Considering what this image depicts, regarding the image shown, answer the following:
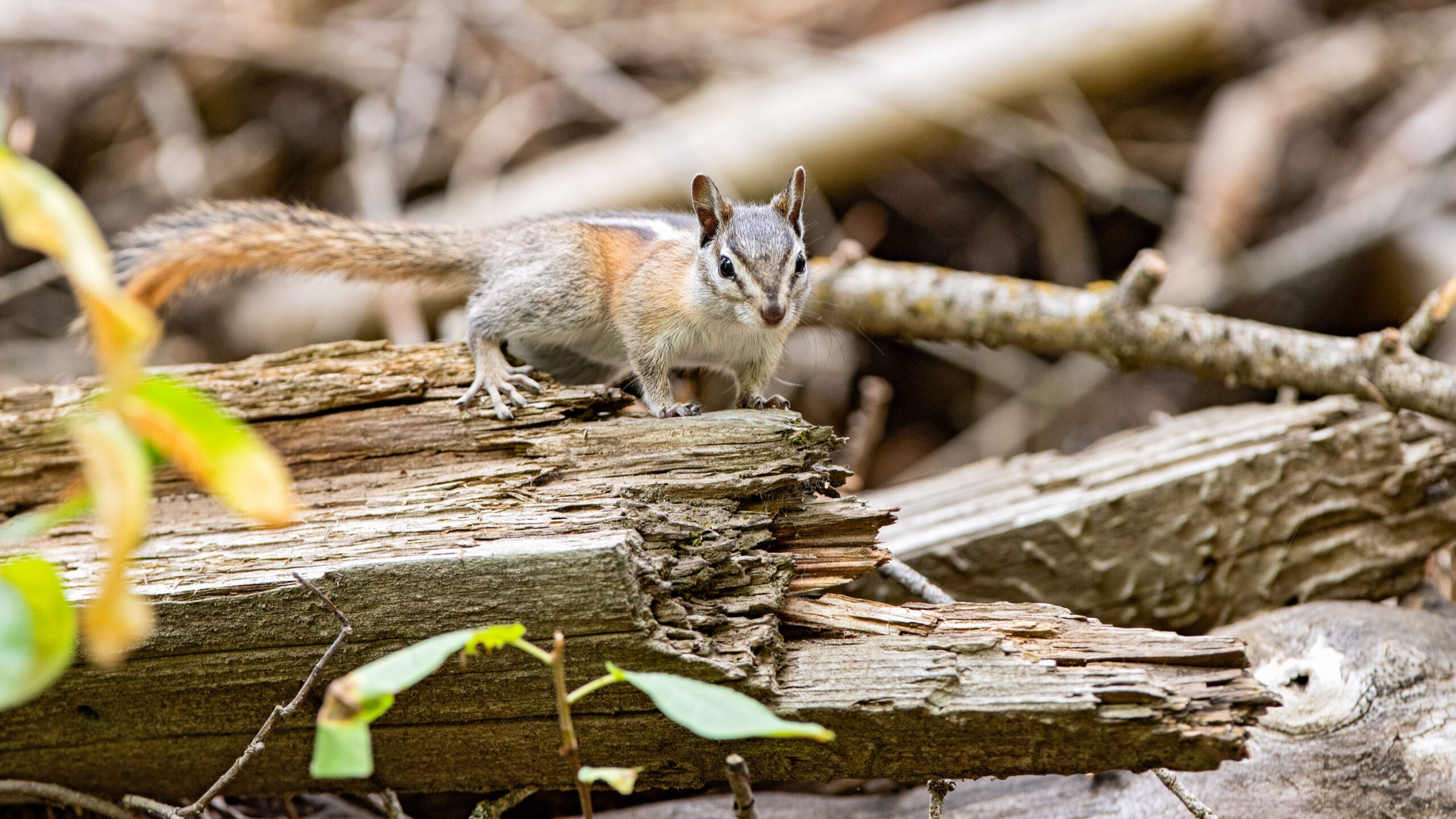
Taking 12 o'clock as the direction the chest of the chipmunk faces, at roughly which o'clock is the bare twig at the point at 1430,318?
The bare twig is roughly at 11 o'clock from the chipmunk.

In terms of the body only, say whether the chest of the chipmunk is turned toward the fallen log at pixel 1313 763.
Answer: yes

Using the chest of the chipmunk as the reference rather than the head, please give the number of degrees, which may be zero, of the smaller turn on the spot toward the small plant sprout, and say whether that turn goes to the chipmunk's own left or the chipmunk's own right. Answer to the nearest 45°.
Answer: approximately 45° to the chipmunk's own right

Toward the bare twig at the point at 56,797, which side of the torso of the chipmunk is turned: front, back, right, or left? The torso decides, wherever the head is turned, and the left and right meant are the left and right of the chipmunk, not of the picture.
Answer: right

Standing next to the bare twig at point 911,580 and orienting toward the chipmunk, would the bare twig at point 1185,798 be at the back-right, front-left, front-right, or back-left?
back-left

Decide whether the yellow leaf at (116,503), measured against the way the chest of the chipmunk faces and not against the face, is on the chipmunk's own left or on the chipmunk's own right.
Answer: on the chipmunk's own right

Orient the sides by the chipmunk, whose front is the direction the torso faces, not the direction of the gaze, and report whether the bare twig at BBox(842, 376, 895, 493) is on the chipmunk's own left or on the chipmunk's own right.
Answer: on the chipmunk's own left

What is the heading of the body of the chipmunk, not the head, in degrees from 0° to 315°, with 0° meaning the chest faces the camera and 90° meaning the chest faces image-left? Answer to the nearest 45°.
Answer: approximately 315°

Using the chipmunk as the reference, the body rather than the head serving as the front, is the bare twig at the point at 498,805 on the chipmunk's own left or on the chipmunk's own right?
on the chipmunk's own right

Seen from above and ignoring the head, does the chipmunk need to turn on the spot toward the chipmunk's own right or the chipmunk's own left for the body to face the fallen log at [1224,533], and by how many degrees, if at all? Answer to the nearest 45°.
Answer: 0° — it already faces it

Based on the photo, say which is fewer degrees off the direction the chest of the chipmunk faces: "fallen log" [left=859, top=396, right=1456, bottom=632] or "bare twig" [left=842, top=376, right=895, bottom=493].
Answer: the fallen log
